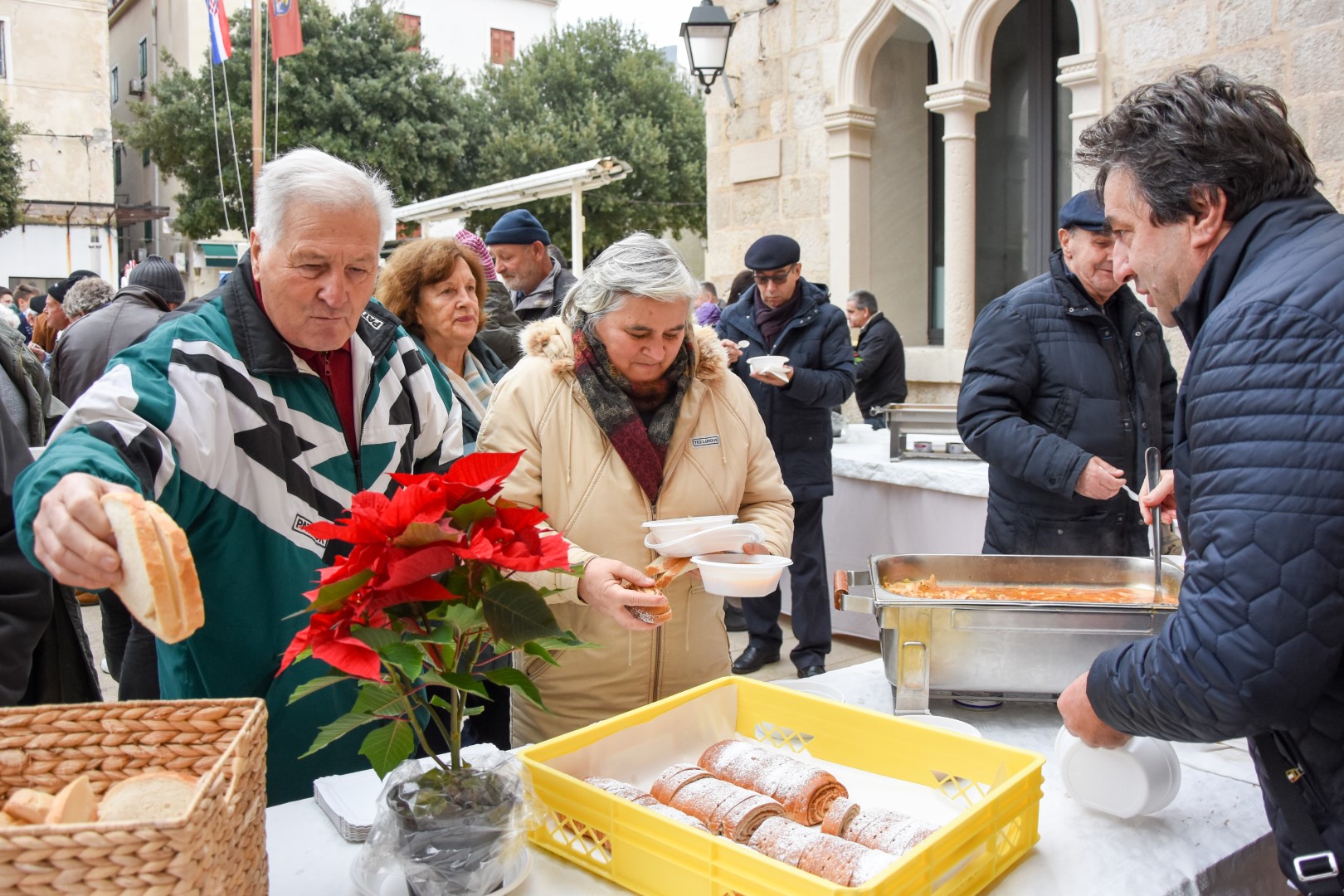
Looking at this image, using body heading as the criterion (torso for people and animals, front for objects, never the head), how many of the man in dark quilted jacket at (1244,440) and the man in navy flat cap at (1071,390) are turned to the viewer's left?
1

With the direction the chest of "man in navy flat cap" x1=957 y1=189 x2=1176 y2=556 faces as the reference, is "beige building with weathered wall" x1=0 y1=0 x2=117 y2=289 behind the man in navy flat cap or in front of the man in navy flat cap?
behind

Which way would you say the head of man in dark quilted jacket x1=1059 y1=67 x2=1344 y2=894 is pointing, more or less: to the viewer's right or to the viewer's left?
to the viewer's left

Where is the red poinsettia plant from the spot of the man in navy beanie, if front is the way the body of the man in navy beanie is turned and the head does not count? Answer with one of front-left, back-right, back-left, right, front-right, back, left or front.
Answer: front-left

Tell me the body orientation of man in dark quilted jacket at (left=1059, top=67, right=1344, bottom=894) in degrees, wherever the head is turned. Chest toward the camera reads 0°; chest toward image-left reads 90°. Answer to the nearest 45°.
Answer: approximately 90°

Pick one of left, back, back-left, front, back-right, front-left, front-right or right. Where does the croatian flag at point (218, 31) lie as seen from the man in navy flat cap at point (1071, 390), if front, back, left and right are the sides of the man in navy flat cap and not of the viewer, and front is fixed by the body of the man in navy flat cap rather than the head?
back

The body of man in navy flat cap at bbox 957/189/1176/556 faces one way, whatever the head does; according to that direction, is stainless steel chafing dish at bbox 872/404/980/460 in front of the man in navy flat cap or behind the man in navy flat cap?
behind

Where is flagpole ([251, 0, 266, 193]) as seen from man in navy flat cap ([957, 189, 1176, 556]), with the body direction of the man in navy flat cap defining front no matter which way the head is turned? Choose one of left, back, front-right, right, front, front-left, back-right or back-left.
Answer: back

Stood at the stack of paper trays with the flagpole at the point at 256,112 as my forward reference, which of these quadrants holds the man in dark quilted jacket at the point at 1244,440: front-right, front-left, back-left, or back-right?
back-right
